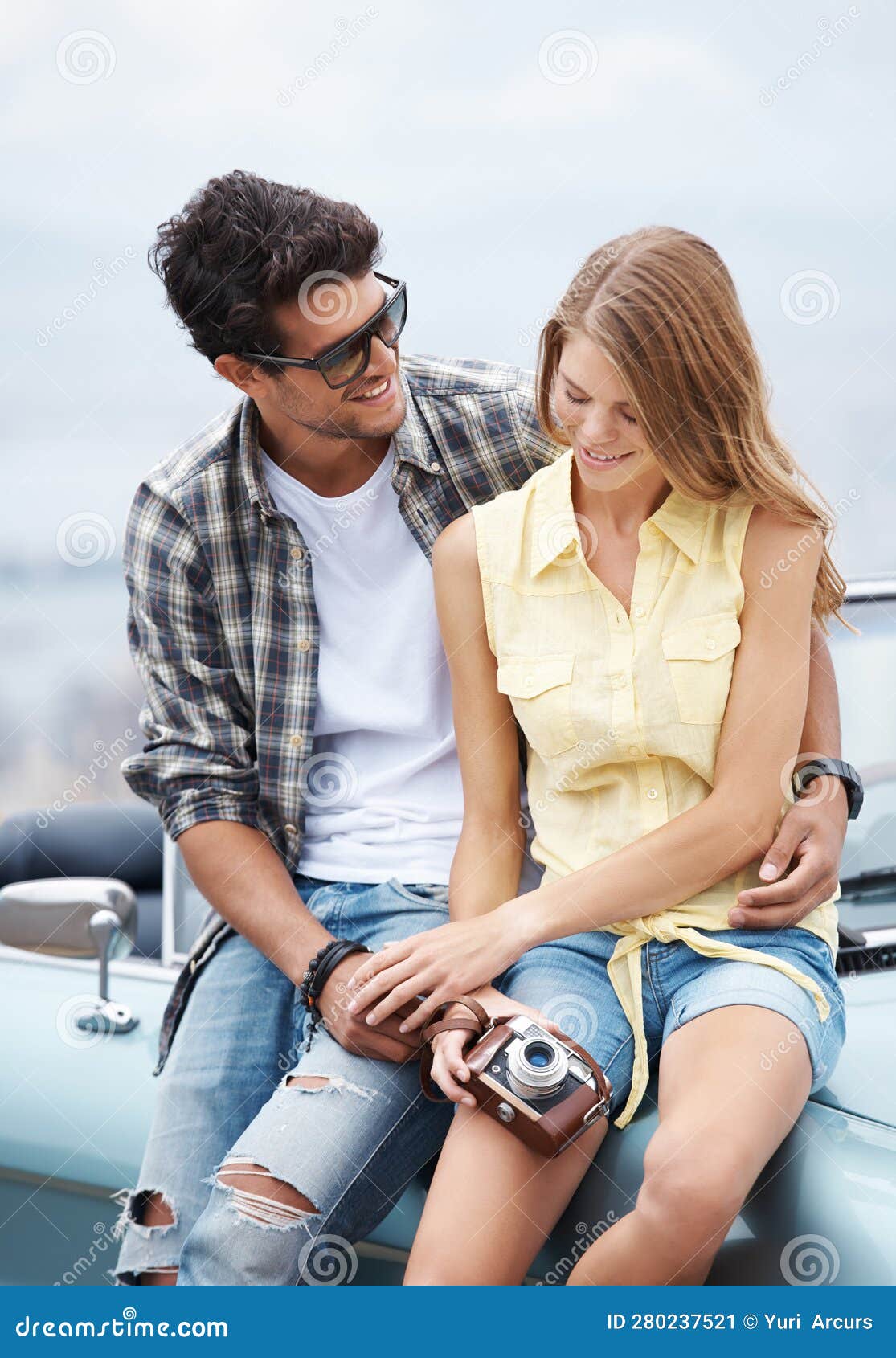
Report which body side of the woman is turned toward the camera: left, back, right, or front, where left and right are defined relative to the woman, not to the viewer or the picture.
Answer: front

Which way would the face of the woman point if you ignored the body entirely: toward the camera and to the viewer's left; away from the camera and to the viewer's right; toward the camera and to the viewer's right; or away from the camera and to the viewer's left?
toward the camera and to the viewer's left

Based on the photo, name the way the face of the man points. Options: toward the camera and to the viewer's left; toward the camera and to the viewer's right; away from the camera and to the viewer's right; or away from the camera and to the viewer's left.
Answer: toward the camera and to the viewer's right
